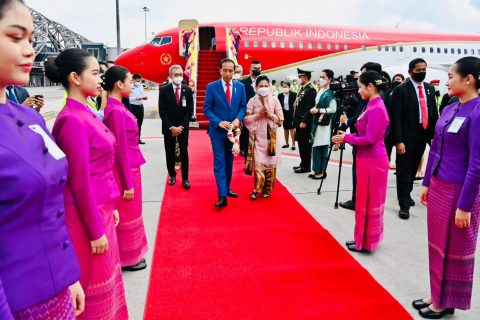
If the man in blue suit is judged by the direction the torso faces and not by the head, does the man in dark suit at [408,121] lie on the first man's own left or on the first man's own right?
on the first man's own left

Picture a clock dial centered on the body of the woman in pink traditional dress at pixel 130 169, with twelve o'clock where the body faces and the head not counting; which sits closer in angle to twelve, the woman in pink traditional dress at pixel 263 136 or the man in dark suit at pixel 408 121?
the man in dark suit

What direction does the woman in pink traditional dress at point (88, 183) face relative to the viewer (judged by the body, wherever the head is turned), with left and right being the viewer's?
facing to the right of the viewer

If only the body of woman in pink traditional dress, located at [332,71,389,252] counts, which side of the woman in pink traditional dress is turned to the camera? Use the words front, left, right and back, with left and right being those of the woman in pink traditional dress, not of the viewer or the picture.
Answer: left

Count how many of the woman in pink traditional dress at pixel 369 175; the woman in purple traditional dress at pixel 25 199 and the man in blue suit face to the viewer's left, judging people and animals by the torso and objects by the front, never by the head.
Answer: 1

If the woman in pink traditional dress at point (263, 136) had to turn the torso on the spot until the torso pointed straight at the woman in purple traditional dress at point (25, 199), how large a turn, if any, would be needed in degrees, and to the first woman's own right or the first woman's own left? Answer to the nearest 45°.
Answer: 0° — they already face them

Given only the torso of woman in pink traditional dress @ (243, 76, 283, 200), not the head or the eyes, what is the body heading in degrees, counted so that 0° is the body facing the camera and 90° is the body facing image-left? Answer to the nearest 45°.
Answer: approximately 0°

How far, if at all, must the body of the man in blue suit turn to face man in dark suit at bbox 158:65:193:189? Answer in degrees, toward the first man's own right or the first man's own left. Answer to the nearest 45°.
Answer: approximately 135° to the first man's own right

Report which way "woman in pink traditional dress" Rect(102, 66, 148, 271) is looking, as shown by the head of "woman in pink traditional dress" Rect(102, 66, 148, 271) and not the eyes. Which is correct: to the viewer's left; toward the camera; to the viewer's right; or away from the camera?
to the viewer's right

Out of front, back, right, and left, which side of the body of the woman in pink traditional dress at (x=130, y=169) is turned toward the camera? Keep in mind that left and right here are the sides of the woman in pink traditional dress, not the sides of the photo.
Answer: right

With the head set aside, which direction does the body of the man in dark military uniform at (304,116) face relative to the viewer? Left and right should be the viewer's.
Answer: facing to the left of the viewer
